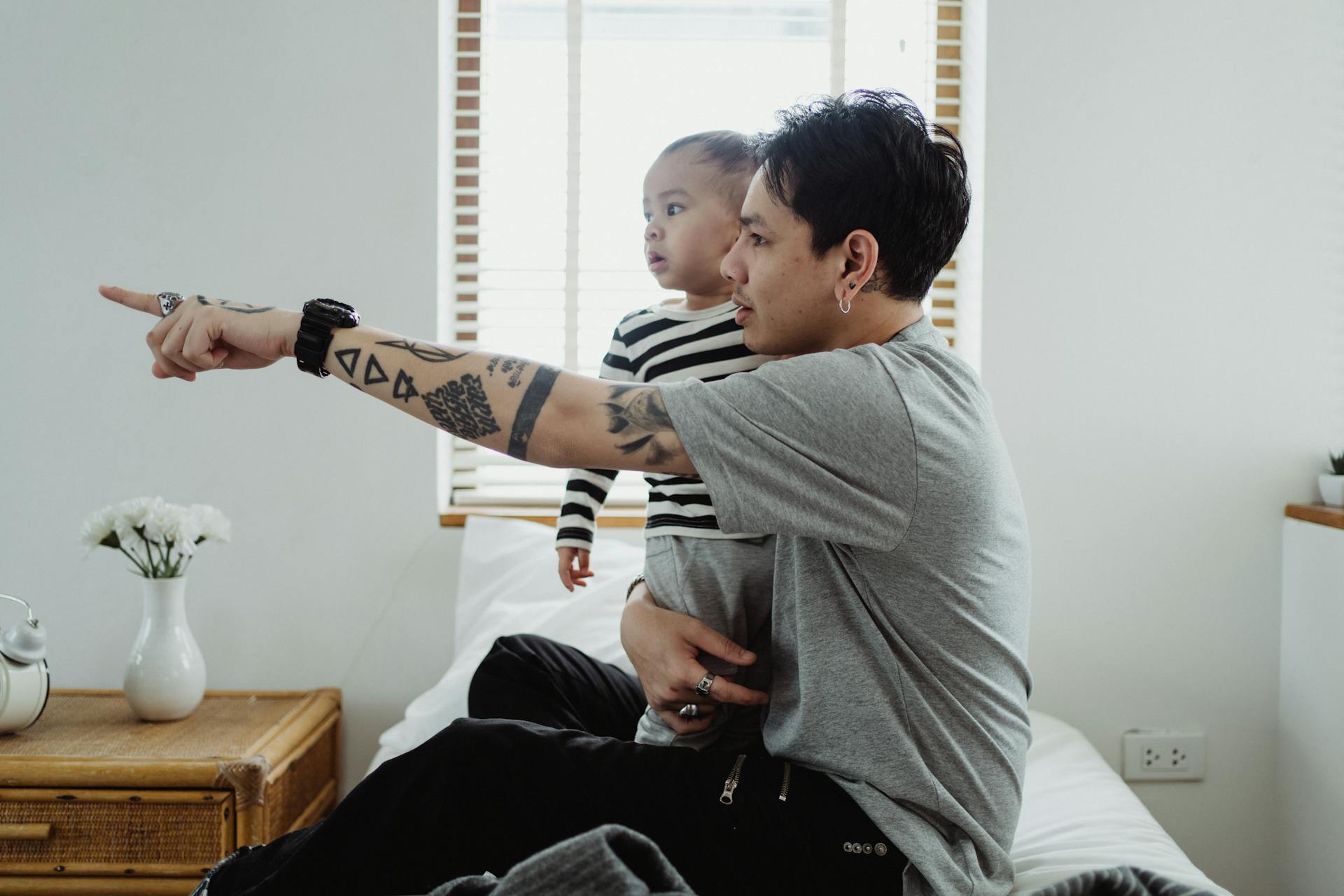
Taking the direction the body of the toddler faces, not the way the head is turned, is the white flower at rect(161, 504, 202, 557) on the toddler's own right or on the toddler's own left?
on the toddler's own right

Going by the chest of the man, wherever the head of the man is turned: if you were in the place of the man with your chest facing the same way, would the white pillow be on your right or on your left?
on your right

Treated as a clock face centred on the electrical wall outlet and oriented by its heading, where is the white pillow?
The white pillow is roughly at 2 o'clock from the electrical wall outlet.

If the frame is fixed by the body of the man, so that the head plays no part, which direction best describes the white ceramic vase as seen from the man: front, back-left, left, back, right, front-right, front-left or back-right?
front-right

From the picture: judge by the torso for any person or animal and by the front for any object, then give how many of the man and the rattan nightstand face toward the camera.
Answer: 1

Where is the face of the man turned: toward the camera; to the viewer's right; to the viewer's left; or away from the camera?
to the viewer's left

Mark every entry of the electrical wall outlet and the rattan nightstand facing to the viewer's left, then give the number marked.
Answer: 0

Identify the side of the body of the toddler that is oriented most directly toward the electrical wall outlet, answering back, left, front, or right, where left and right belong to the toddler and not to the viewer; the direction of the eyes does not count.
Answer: back

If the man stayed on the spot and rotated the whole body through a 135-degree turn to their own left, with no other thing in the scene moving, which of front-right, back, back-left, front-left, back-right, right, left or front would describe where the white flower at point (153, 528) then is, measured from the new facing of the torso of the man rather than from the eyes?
back

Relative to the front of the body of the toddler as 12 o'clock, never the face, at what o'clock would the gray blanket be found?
The gray blanket is roughly at 11 o'clock from the toddler.

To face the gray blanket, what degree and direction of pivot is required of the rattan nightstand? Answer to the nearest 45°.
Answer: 0° — it already faces it

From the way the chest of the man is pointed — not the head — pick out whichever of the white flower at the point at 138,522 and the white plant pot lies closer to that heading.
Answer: the white flower

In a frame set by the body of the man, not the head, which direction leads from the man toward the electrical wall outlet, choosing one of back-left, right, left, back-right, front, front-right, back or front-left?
back-right

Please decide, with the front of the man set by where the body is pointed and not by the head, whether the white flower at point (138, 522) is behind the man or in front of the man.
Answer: in front
